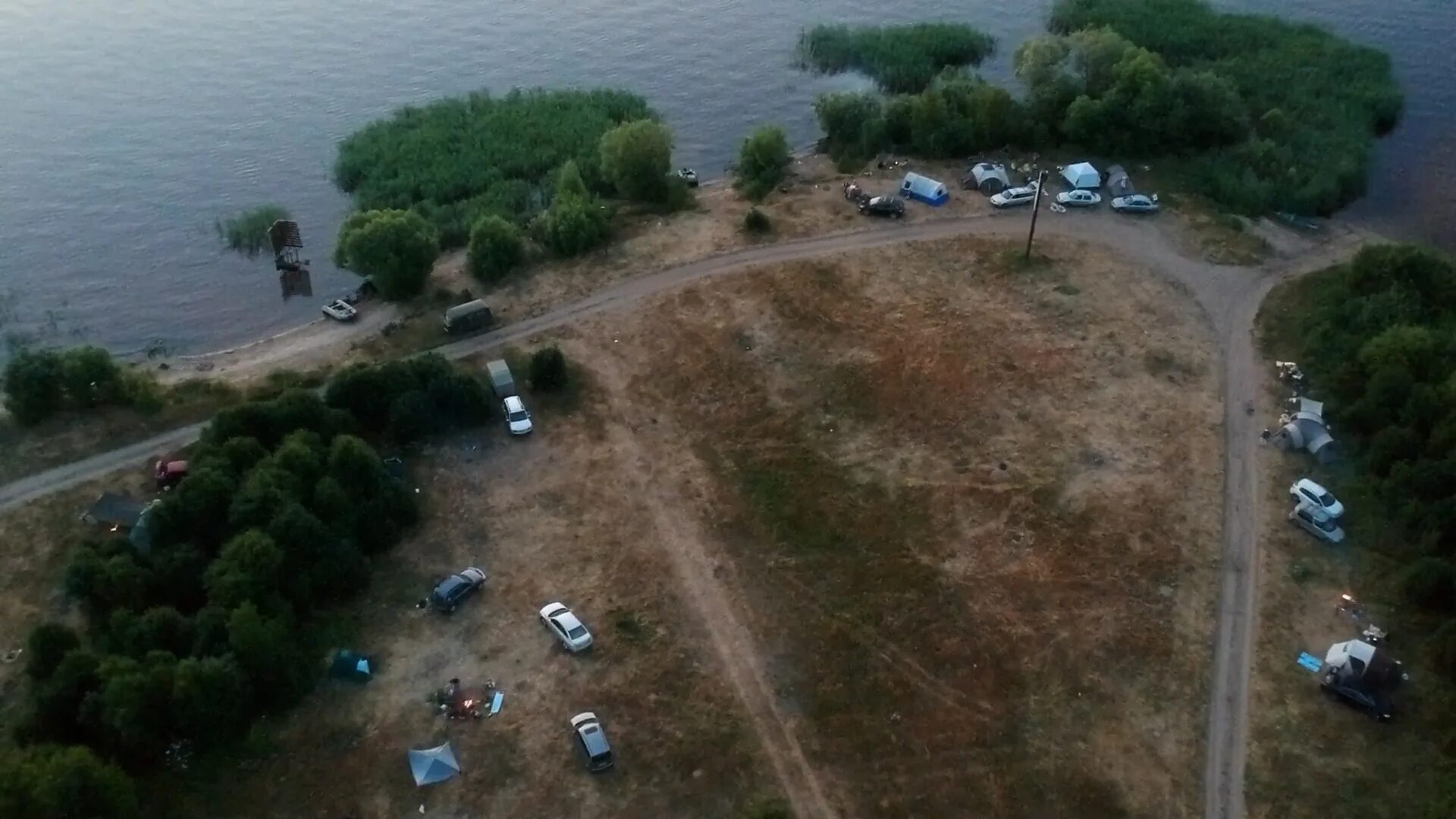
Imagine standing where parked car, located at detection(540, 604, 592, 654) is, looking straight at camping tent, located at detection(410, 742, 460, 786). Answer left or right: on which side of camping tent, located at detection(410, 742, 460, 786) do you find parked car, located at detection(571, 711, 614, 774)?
left

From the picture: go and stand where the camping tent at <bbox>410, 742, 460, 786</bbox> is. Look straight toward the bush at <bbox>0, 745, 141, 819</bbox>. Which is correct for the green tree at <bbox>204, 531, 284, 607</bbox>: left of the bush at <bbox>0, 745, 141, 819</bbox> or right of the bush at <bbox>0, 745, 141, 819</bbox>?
right
